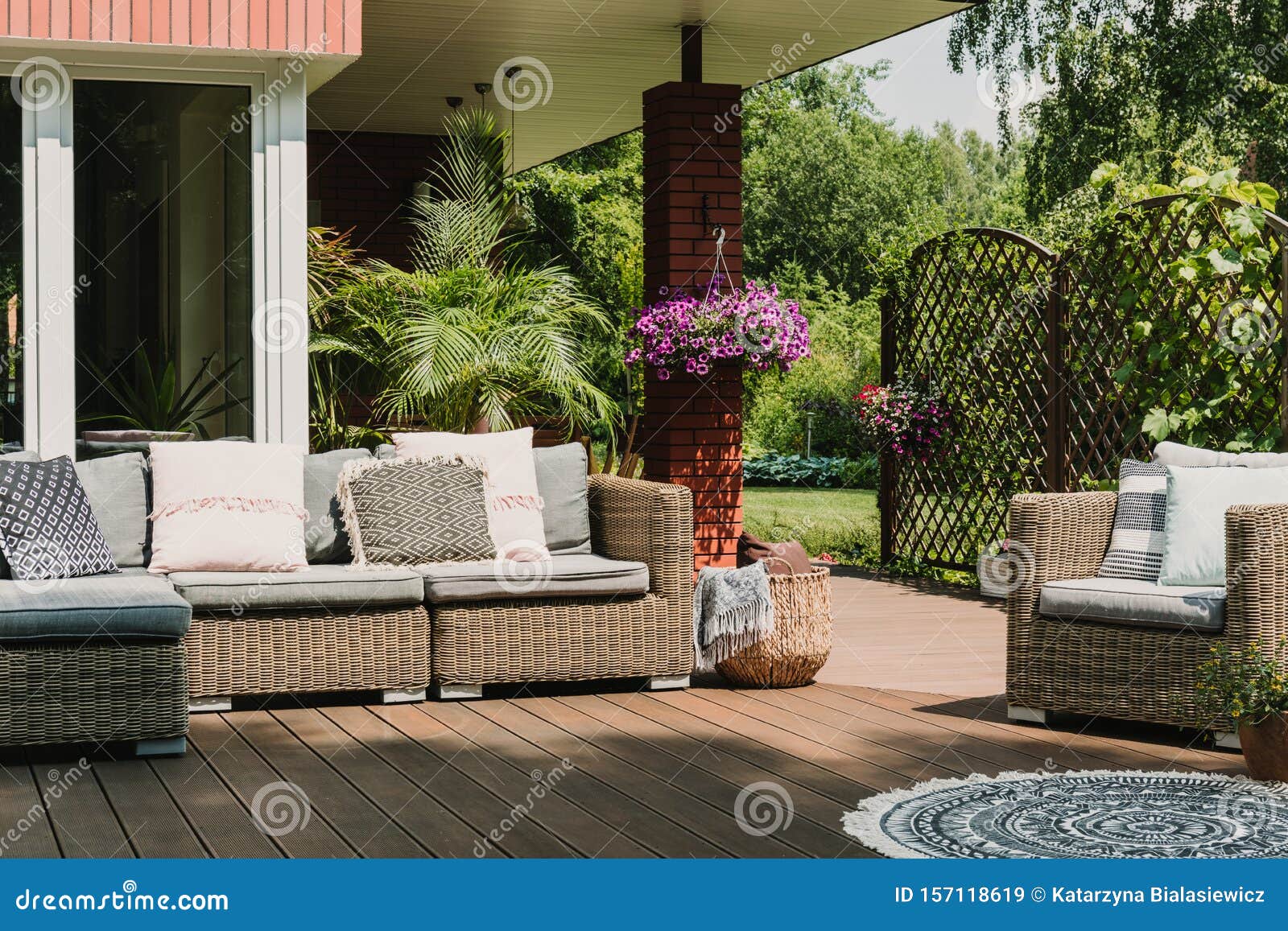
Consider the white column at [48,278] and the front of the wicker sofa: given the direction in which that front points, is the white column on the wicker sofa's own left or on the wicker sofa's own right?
on the wicker sofa's own right

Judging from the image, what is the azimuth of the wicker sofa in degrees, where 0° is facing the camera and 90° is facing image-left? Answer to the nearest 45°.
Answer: approximately 0°

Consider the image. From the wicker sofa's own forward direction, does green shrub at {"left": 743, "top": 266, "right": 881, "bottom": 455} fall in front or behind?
behind

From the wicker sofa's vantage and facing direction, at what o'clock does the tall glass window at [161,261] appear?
The tall glass window is roughly at 5 o'clock from the wicker sofa.

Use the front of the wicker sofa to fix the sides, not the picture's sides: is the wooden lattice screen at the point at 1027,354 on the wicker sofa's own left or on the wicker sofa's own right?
on the wicker sofa's own left

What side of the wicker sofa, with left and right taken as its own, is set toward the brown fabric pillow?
left

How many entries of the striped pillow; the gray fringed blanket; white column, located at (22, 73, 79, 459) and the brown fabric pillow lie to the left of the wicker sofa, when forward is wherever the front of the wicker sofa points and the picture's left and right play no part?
3

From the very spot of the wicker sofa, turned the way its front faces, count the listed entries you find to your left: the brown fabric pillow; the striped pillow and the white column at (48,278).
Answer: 2

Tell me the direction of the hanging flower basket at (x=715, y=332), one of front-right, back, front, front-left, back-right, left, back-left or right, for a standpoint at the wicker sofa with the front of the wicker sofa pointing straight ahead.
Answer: back-left

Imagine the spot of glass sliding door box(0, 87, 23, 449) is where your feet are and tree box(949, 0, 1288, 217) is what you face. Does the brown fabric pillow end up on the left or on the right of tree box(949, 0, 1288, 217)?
right

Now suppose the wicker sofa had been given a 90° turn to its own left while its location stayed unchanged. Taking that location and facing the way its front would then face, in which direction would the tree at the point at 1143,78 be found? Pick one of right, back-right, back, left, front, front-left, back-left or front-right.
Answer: front-left

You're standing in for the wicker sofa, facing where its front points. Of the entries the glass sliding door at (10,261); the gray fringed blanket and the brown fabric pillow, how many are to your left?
2

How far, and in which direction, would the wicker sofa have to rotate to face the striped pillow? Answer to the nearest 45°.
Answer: approximately 90° to its left

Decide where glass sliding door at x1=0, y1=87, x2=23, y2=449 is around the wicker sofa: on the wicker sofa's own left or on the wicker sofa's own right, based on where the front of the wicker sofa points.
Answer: on the wicker sofa's own right
